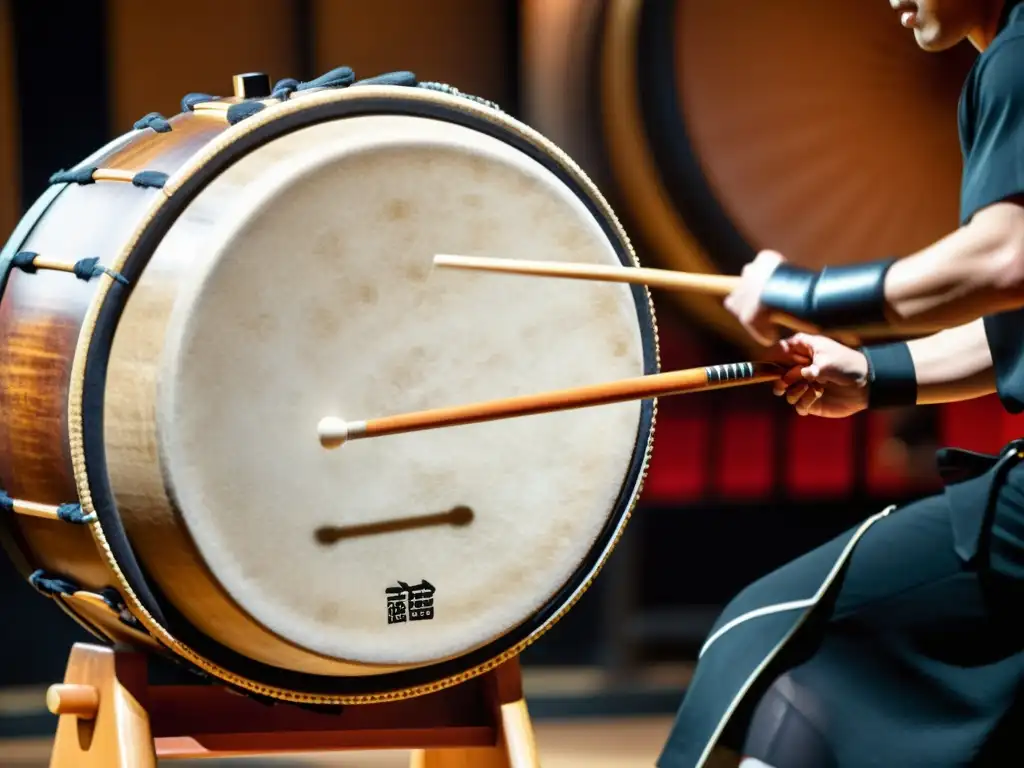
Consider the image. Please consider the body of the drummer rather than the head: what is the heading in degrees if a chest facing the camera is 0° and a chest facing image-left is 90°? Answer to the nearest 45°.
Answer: approximately 90°

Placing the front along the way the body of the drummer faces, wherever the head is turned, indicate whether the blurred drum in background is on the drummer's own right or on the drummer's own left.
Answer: on the drummer's own right

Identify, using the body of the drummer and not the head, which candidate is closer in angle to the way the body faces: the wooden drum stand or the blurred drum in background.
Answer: the wooden drum stand

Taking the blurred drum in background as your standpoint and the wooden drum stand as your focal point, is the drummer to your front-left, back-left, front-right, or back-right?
front-left

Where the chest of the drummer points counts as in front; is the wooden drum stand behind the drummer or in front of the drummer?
in front
